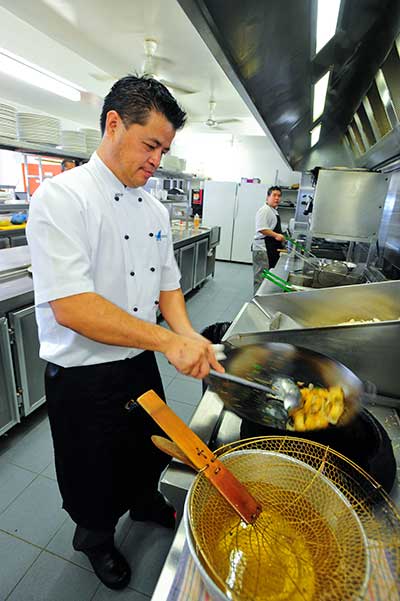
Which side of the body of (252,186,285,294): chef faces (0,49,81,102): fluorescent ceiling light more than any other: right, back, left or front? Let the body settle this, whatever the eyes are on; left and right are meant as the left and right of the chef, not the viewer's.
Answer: back

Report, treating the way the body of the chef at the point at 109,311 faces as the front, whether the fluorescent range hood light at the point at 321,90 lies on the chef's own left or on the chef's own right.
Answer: on the chef's own left

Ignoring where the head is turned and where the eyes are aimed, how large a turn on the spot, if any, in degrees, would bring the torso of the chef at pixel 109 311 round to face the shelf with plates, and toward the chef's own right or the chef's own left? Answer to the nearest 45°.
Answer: approximately 135° to the chef's own left

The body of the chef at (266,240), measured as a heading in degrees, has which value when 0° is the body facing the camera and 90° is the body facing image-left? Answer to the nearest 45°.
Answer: approximately 270°

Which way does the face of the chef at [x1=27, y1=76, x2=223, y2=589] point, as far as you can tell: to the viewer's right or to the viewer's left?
to the viewer's right

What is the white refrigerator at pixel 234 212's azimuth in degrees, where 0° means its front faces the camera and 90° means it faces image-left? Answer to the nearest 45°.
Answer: approximately 0°
